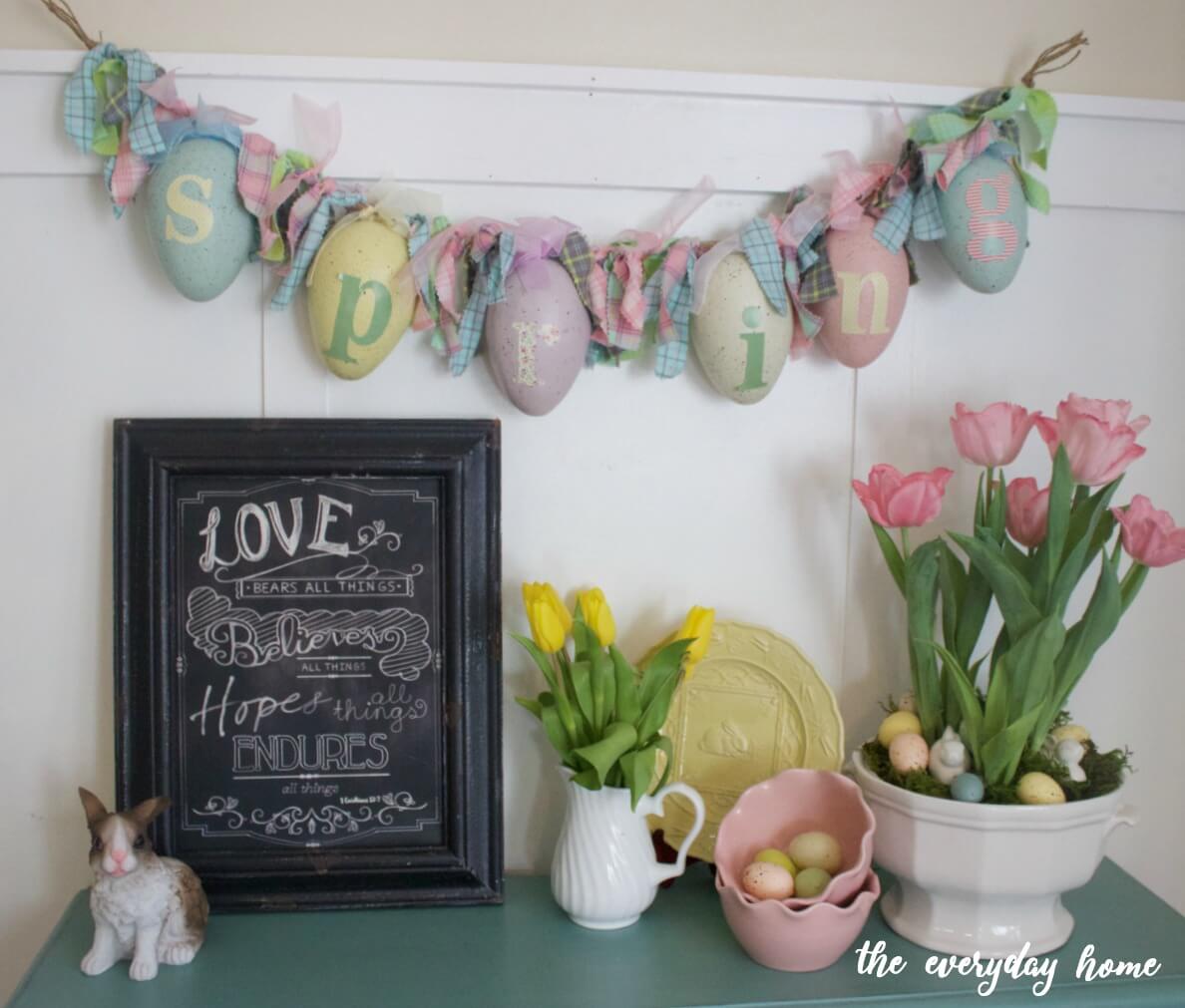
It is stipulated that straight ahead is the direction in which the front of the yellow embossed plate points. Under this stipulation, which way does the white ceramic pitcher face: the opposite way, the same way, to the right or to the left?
to the right

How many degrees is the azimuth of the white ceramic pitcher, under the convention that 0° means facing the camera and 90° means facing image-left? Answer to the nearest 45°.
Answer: approximately 90°

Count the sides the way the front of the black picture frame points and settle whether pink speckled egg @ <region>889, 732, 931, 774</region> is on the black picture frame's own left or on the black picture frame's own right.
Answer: on the black picture frame's own left

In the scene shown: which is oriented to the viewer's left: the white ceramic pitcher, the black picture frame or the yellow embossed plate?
the white ceramic pitcher

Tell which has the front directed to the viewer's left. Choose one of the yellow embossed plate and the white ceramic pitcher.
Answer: the white ceramic pitcher
